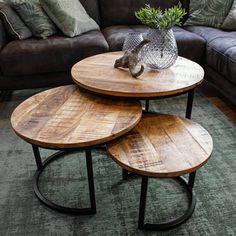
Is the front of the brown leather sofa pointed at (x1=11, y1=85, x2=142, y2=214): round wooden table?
yes

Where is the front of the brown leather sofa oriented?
toward the camera

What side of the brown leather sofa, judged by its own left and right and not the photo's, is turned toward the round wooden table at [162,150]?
front

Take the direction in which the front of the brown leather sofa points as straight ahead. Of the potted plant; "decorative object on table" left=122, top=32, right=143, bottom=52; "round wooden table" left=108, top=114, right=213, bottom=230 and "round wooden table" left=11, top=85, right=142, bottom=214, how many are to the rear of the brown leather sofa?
0

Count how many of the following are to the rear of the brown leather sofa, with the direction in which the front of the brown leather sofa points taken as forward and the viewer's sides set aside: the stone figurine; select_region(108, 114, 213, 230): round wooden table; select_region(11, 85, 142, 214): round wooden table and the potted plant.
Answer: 0

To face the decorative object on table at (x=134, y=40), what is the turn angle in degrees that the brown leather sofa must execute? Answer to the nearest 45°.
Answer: approximately 45° to its left

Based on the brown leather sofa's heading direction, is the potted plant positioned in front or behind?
in front

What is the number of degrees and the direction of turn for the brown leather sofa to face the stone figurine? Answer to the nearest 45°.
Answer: approximately 45° to its left

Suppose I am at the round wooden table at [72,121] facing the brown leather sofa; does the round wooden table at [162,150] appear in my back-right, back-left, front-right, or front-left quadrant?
back-right

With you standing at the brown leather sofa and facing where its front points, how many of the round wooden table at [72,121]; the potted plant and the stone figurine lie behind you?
0
